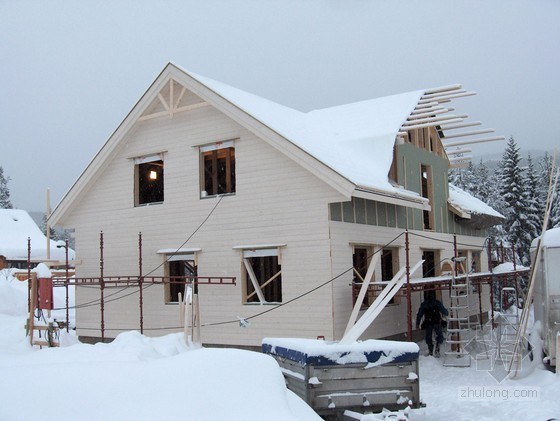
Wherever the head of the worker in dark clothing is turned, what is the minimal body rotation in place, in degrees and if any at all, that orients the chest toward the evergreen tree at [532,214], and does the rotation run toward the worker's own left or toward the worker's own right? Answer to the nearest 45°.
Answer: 0° — they already face it

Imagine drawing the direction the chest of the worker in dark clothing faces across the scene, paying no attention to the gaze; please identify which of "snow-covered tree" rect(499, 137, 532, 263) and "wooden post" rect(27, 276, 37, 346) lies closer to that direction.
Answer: the snow-covered tree

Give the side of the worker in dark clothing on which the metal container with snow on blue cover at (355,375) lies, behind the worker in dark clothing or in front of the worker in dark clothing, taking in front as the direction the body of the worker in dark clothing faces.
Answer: behind

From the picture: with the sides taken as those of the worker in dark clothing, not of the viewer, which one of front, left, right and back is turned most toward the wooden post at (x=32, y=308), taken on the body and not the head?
left

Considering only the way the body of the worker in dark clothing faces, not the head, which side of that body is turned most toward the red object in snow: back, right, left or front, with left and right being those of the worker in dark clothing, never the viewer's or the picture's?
left

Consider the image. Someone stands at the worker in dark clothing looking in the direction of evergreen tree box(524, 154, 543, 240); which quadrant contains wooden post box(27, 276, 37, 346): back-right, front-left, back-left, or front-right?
back-left

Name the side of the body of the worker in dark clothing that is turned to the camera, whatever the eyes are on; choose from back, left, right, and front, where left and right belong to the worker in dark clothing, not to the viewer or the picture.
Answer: back
